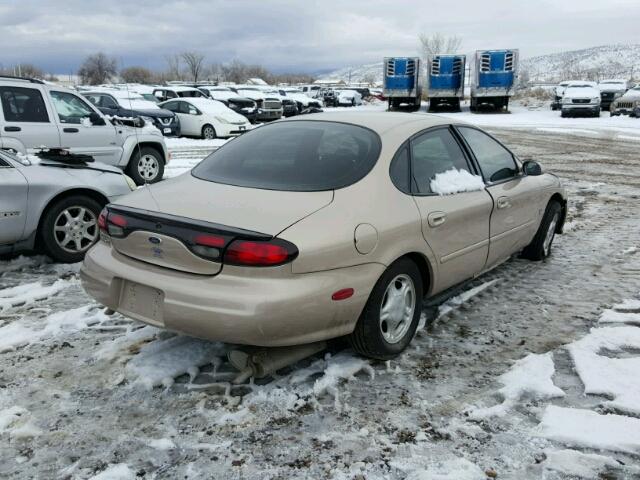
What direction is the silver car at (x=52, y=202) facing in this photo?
to the viewer's right

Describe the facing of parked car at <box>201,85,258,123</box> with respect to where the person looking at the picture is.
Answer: facing the viewer and to the right of the viewer

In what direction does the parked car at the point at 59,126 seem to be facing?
to the viewer's right

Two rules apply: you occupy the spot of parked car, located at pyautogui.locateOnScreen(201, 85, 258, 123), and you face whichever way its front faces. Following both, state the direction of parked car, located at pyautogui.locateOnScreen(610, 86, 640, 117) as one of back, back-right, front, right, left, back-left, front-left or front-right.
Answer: front-left

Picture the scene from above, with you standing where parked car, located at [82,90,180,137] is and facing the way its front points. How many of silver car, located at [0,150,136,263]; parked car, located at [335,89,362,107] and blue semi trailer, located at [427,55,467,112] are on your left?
2
